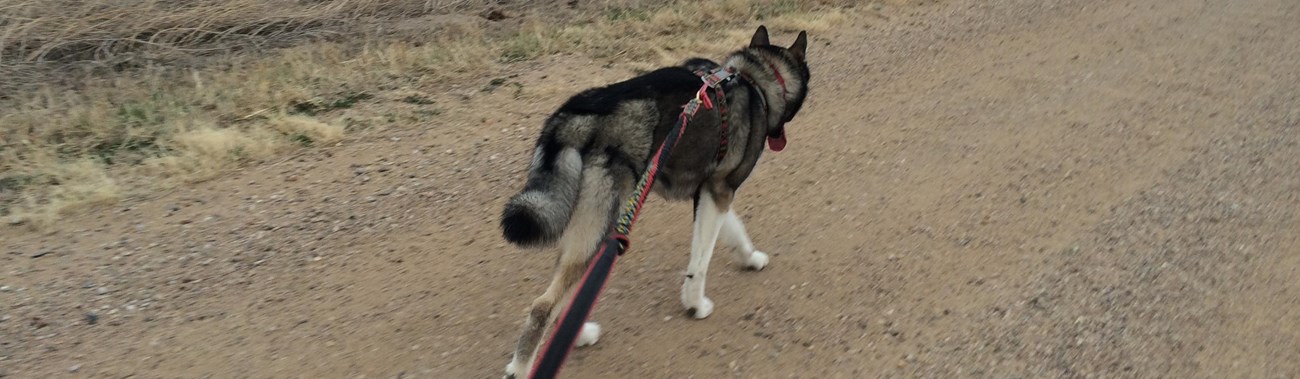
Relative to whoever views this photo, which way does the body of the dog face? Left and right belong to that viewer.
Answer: facing away from the viewer and to the right of the viewer
